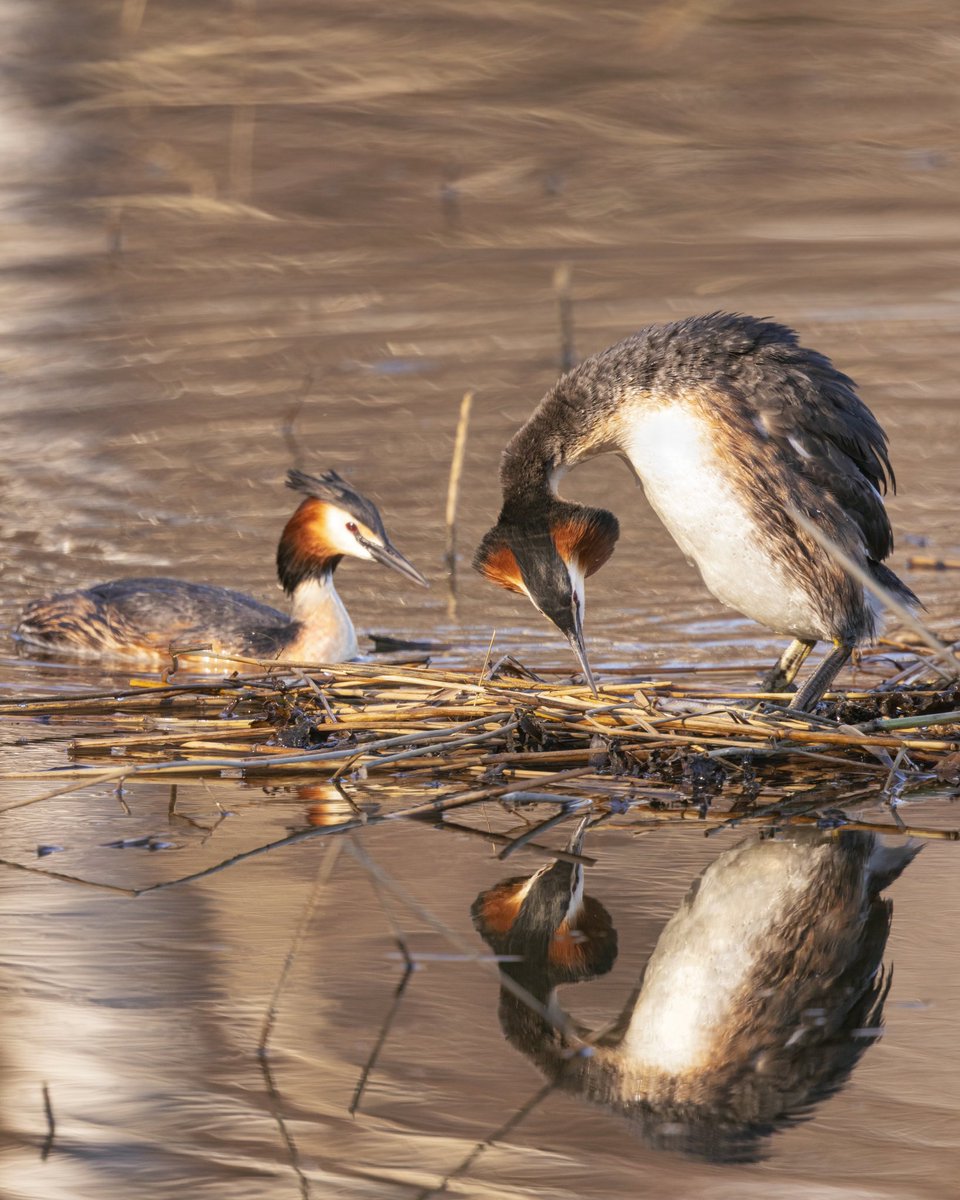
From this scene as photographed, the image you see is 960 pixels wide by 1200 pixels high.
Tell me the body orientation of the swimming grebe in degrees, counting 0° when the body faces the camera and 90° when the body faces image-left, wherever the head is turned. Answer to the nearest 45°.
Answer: approximately 270°

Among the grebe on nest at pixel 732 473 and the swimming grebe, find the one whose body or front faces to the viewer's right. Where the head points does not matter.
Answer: the swimming grebe

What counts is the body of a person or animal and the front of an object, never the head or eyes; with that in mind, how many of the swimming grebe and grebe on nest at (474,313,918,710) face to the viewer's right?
1

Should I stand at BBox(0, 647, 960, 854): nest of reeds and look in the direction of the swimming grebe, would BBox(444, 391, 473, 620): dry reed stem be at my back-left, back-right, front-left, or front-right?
front-right

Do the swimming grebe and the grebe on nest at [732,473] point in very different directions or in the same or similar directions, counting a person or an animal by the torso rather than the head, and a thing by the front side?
very different directions

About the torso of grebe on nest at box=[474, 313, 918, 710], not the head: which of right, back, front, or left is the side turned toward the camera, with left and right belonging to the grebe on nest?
left

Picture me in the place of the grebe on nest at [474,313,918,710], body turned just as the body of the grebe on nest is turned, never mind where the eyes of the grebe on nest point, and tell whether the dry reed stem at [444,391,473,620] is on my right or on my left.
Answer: on my right

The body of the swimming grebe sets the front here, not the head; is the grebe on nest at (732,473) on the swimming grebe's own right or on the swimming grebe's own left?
on the swimming grebe's own right

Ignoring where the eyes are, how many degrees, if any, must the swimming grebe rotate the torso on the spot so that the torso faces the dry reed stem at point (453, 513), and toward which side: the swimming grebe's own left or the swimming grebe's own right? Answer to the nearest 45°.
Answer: approximately 45° to the swimming grebe's own left
